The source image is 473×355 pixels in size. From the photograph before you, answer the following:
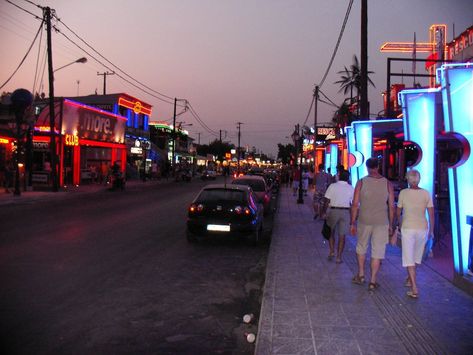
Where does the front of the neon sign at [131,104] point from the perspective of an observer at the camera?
facing the viewer and to the right of the viewer

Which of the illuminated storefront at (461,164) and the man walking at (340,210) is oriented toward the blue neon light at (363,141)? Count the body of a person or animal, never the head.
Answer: the man walking

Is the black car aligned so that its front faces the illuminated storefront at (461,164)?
no

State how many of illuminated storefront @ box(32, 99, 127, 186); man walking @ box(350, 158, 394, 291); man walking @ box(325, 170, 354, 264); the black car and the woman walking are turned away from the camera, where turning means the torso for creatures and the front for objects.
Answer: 4

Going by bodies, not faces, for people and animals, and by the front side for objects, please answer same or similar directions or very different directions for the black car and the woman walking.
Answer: same or similar directions

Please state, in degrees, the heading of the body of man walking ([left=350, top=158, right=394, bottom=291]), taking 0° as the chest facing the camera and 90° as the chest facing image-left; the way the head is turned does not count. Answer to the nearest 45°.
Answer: approximately 180°

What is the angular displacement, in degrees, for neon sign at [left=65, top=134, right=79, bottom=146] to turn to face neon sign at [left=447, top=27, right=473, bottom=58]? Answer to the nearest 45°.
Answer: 0° — it already faces it

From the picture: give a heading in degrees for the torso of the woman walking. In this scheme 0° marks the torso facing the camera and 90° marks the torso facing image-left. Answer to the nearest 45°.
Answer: approximately 180°

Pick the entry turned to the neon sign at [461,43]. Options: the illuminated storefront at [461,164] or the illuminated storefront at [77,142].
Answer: the illuminated storefront at [77,142]

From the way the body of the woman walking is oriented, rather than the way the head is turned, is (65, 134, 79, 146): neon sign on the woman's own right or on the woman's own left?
on the woman's own left

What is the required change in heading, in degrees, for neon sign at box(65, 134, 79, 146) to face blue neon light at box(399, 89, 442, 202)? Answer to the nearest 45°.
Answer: approximately 45° to its right

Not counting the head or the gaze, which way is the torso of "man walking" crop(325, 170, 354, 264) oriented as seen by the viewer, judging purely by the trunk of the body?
away from the camera

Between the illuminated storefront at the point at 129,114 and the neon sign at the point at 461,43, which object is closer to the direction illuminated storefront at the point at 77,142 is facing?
the neon sign

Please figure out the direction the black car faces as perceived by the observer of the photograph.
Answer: facing away from the viewer

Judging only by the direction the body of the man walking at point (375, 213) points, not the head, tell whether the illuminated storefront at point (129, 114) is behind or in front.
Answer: in front

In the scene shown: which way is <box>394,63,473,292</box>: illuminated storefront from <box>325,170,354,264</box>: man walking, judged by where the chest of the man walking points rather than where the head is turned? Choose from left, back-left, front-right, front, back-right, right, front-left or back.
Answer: back-right
